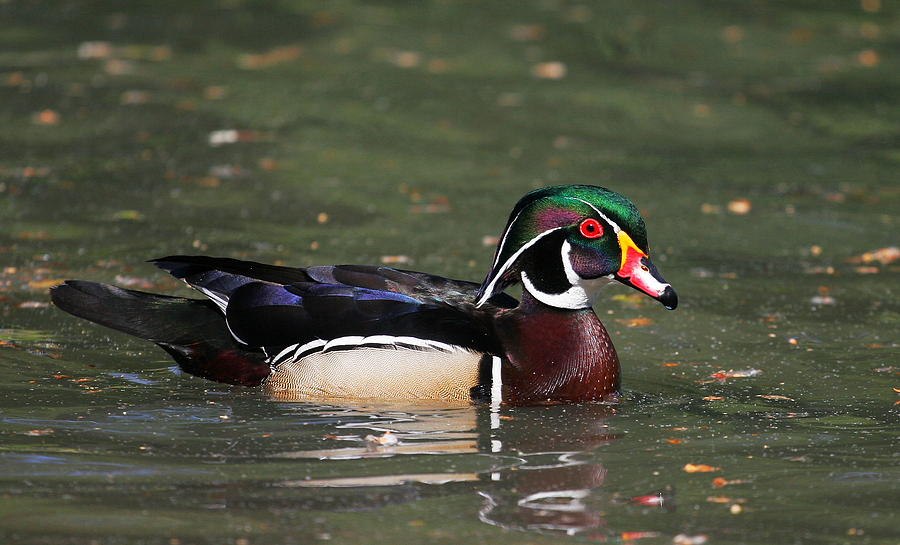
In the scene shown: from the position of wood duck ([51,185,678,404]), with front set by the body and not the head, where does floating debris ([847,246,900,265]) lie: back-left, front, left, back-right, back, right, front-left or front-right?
front-left

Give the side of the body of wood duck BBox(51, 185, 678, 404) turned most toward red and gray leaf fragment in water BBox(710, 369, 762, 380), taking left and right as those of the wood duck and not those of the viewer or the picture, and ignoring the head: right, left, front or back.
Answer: front

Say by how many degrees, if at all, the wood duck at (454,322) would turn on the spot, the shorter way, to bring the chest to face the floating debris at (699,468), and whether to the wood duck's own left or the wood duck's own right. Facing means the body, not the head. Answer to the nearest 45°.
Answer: approximately 45° to the wood duck's own right

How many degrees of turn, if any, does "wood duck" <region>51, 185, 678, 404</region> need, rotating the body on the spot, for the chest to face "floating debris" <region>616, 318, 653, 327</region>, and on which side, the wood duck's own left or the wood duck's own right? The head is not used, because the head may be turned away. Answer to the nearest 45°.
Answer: approximately 45° to the wood duck's own left

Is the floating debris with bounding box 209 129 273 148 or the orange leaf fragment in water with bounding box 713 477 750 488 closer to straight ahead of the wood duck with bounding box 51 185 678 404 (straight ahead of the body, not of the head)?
the orange leaf fragment in water

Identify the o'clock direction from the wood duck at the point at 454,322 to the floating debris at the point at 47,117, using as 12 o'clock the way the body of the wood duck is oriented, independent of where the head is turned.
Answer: The floating debris is roughly at 8 o'clock from the wood duck.

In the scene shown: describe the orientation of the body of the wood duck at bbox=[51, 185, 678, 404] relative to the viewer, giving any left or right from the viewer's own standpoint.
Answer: facing to the right of the viewer

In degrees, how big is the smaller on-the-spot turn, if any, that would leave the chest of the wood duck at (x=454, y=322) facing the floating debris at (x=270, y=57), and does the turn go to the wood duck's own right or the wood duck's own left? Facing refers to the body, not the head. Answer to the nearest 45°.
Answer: approximately 90° to the wood duck's own left

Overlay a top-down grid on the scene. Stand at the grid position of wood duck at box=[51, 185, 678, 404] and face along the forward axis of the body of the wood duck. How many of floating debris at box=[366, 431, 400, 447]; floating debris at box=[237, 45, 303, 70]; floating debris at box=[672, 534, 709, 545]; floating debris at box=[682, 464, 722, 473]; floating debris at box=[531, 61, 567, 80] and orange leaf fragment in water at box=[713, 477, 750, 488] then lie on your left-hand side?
2

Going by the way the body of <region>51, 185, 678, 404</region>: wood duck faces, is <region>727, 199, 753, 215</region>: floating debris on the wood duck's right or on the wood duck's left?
on the wood duck's left

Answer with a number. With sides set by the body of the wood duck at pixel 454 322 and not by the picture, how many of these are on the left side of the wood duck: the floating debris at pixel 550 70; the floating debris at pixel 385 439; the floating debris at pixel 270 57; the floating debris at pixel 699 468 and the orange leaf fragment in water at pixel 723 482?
2

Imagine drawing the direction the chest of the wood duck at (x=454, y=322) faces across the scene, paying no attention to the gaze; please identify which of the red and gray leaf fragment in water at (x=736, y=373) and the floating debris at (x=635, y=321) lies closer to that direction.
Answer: the red and gray leaf fragment in water

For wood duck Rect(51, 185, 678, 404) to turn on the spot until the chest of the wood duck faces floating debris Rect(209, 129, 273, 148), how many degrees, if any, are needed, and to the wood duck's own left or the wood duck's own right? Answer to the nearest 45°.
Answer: approximately 90° to the wood duck's own left

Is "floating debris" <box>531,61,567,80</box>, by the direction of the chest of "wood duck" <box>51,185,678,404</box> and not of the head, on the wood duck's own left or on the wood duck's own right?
on the wood duck's own left
